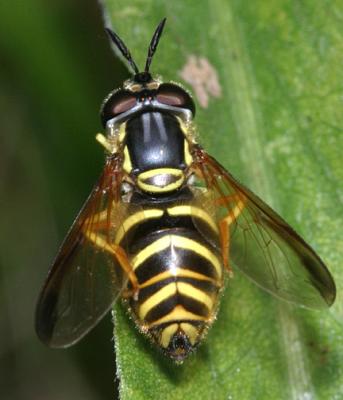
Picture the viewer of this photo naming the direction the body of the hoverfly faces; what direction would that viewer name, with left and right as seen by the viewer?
facing away from the viewer
